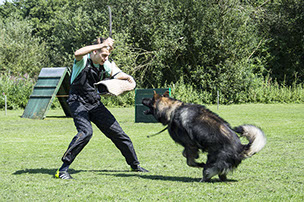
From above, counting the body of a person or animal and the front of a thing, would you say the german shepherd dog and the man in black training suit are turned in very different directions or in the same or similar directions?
very different directions

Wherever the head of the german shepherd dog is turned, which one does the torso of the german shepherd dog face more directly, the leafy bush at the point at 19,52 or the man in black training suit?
the man in black training suit

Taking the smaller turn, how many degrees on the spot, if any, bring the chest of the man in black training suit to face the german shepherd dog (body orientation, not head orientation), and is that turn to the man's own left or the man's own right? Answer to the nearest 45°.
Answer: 0° — they already face it

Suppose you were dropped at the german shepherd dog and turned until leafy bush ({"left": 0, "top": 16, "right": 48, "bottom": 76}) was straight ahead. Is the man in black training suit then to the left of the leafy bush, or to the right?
left

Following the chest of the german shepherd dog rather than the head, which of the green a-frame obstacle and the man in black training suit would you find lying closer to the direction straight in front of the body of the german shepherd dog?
the man in black training suit

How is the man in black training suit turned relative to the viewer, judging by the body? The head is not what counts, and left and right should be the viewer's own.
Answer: facing the viewer and to the right of the viewer

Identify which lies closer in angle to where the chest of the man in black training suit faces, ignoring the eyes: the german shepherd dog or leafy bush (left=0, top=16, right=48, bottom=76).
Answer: the german shepherd dog

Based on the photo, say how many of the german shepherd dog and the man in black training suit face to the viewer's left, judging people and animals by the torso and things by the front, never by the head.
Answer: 1

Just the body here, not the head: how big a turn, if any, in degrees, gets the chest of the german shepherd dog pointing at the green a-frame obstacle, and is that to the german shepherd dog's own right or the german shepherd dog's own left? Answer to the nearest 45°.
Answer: approximately 45° to the german shepherd dog's own right

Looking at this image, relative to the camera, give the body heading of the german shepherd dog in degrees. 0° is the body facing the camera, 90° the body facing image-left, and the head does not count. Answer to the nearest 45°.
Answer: approximately 90°

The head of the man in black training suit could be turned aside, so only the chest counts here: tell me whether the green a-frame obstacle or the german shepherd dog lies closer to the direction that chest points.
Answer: the german shepherd dog

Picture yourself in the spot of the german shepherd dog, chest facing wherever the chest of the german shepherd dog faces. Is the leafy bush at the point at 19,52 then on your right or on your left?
on your right

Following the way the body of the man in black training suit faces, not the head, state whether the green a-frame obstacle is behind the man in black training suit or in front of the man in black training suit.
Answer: behind
